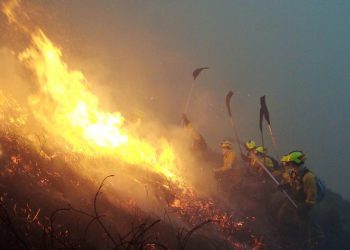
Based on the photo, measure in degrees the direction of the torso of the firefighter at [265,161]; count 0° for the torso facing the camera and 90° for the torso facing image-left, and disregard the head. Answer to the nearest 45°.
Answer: approximately 90°

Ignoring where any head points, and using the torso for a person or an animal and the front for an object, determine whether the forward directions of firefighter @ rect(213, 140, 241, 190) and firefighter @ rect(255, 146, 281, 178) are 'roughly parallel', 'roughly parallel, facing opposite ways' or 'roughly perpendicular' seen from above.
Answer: roughly parallel

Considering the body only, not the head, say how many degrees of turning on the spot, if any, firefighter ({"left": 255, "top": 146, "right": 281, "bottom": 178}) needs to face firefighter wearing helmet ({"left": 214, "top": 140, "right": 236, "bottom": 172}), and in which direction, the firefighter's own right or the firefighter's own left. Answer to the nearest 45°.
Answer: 0° — they already face them

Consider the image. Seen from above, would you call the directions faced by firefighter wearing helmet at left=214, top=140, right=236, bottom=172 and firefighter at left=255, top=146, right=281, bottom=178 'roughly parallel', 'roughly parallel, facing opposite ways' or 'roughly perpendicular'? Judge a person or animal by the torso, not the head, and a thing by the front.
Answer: roughly parallel

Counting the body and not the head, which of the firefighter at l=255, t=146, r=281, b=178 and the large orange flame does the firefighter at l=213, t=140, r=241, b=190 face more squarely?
the large orange flame

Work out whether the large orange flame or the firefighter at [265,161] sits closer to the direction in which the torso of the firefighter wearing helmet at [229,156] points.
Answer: the large orange flame

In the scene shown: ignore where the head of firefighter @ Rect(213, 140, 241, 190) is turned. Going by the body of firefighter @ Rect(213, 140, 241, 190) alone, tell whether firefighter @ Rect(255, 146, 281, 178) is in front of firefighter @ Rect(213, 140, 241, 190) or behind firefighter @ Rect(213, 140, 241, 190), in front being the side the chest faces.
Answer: behind

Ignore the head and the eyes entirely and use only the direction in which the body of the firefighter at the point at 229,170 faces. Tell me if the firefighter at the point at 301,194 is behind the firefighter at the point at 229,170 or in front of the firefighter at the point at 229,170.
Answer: behind

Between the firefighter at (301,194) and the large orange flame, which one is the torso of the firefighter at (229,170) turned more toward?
the large orange flame

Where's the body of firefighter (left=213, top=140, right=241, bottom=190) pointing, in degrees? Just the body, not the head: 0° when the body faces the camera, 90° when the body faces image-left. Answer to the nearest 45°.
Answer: approximately 90°

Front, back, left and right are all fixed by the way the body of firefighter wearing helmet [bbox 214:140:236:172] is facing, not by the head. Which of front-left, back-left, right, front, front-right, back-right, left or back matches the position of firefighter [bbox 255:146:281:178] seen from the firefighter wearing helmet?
back

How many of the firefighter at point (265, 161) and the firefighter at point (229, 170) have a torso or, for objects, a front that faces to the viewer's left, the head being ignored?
2

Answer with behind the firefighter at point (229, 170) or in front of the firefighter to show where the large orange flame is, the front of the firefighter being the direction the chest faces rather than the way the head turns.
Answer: in front

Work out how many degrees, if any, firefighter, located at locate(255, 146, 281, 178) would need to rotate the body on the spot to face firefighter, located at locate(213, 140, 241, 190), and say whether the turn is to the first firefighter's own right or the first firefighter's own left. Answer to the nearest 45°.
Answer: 0° — they already face them

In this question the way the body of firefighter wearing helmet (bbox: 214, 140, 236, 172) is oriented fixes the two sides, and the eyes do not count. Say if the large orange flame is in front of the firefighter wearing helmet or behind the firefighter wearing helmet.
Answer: in front
